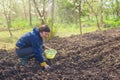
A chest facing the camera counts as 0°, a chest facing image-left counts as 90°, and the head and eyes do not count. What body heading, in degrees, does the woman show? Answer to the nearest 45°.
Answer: approximately 270°
